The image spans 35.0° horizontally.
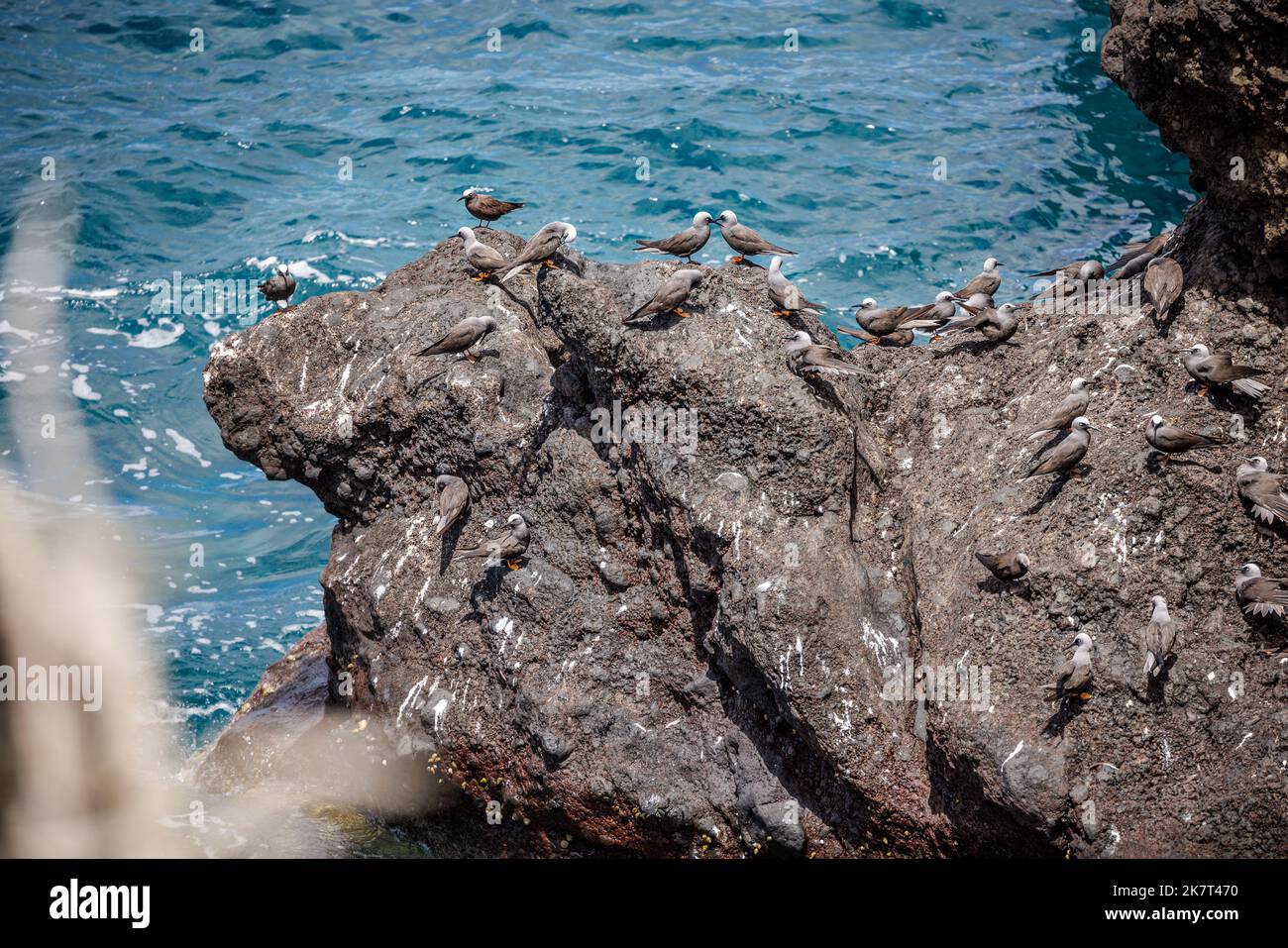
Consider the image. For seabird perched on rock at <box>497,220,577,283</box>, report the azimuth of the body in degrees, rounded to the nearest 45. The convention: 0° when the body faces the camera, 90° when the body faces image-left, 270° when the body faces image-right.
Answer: approximately 270°

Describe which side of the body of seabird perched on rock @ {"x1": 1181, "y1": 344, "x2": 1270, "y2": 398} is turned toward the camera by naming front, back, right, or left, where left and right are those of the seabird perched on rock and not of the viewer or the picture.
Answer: left

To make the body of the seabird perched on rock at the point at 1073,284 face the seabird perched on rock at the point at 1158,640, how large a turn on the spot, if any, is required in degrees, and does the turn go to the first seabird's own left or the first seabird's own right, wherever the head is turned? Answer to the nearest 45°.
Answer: approximately 90° to the first seabird's own right

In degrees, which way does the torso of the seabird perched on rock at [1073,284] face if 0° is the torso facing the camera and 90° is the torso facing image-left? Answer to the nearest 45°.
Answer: approximately 270°

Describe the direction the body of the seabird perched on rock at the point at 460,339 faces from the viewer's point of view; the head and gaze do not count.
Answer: to the viewer's right

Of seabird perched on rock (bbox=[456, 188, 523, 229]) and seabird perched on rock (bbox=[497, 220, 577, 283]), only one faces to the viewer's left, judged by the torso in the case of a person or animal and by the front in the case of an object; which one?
seabird perched on rock (bbox=[456, 188, 523, 229])

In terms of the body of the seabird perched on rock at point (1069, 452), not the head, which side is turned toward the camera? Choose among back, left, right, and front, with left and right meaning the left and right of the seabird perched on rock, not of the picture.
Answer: right

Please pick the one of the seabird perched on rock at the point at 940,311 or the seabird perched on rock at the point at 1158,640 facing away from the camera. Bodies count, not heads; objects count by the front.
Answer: the seabird perched on rock at the point at 1158,640

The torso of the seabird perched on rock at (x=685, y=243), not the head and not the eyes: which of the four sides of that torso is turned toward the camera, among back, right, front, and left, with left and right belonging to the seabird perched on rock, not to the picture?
right

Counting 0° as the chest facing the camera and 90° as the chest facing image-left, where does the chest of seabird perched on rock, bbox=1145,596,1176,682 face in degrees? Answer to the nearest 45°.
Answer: approximately 180°
